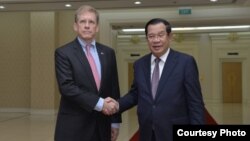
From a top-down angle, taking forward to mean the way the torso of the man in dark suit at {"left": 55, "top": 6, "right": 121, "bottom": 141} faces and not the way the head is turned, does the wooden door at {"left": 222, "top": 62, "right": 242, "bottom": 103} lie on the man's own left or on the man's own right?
on the man's own left

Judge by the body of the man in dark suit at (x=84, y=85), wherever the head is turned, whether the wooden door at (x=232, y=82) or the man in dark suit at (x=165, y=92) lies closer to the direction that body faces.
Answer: the man in dark suit

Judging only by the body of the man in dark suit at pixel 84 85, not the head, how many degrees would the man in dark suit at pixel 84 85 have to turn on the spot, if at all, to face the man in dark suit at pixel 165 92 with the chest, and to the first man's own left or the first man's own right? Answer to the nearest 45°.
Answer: approximately 45° to the first man's own left

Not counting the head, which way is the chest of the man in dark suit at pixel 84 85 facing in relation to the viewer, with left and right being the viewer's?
facing the viewer and to the right of the viewer

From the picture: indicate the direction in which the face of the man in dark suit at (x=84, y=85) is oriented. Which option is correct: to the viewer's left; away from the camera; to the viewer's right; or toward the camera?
toward the camera
